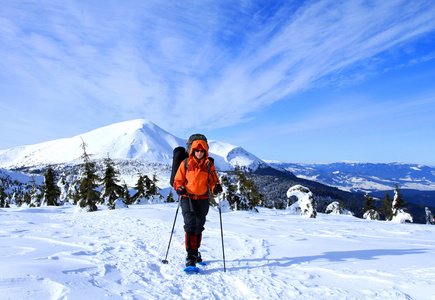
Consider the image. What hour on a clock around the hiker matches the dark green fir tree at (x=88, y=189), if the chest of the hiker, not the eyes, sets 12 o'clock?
The dark green fir tree is roughly at 5 o'clock from the hiker.

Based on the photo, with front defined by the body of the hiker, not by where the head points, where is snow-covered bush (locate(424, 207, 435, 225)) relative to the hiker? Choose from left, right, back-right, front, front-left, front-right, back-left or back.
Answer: back-left

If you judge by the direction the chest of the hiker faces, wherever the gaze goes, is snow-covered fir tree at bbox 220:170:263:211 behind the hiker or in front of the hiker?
behind

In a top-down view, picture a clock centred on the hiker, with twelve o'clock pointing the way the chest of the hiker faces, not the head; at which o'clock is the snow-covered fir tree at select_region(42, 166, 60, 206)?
The snow-covered fir tree is roughly at 5 o'clock from the hiker.

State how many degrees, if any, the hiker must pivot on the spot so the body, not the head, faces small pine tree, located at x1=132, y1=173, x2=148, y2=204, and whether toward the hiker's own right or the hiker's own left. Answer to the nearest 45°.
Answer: approximately 180°

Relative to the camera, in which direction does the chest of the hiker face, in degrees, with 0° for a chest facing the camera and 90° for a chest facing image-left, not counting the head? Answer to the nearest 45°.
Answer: approximately 0°

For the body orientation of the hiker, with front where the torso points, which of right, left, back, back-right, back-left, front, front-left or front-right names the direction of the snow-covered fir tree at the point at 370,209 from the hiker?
back-left

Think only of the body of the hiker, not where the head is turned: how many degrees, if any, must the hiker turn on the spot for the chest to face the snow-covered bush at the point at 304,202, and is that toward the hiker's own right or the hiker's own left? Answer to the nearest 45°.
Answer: approximately 135° to the hiker's own left
